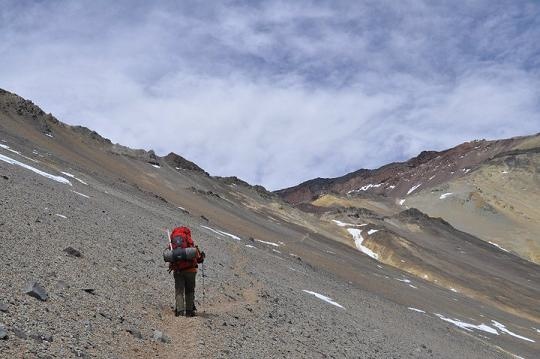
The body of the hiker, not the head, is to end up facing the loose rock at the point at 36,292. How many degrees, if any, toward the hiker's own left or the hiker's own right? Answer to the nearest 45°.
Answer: approximately 135° to the hiker's own left

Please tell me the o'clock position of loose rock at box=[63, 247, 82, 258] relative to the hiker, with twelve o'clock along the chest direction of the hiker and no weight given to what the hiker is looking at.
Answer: The loose rock is roughly at 10 o'clock from the hiker.

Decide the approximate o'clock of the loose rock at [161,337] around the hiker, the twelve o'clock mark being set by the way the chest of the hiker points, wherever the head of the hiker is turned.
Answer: The loose rock is roughly at 6 o'clock from the hiker.

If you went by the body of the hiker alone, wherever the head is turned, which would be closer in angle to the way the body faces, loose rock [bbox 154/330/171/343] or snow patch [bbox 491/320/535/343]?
the snow patch

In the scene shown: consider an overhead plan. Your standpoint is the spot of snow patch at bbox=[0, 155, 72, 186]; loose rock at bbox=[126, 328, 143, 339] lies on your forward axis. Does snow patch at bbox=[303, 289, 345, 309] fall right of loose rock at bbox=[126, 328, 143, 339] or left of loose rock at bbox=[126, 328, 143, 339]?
left

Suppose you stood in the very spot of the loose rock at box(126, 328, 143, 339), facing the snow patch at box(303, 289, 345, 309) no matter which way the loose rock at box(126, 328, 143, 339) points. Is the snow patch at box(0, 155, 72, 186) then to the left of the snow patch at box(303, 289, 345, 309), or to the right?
left

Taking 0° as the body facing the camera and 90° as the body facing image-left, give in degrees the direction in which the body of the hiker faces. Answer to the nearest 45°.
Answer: approximately 180°
